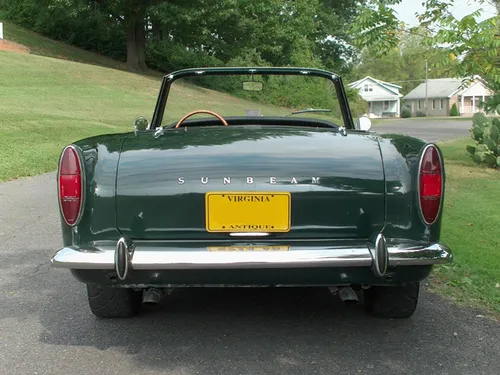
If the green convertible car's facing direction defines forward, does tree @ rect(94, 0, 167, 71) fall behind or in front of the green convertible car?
in front

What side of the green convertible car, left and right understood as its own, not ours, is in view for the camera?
back

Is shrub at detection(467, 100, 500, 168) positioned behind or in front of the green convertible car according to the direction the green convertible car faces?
in front

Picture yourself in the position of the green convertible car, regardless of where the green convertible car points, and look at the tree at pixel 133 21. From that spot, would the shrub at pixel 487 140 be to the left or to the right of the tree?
right
